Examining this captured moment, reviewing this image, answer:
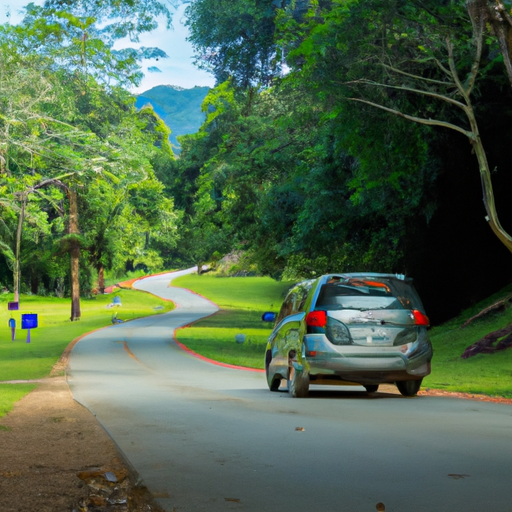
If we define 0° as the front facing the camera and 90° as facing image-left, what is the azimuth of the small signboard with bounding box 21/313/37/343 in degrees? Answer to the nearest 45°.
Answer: approximately 0°

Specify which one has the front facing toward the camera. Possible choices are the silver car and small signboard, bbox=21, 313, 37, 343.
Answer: the small signboard

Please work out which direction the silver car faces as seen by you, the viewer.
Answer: facing away from the viewer

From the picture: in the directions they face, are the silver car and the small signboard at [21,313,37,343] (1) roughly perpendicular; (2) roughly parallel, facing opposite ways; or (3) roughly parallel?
roughly parallel, facing opposite ways

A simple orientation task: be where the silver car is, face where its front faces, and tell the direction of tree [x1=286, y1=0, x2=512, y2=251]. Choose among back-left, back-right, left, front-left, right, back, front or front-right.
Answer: front

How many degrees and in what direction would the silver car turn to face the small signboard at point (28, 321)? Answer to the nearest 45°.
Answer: approximately 45° to its left

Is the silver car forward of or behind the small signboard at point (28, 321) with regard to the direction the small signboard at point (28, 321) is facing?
forward

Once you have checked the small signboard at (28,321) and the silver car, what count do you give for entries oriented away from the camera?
1
